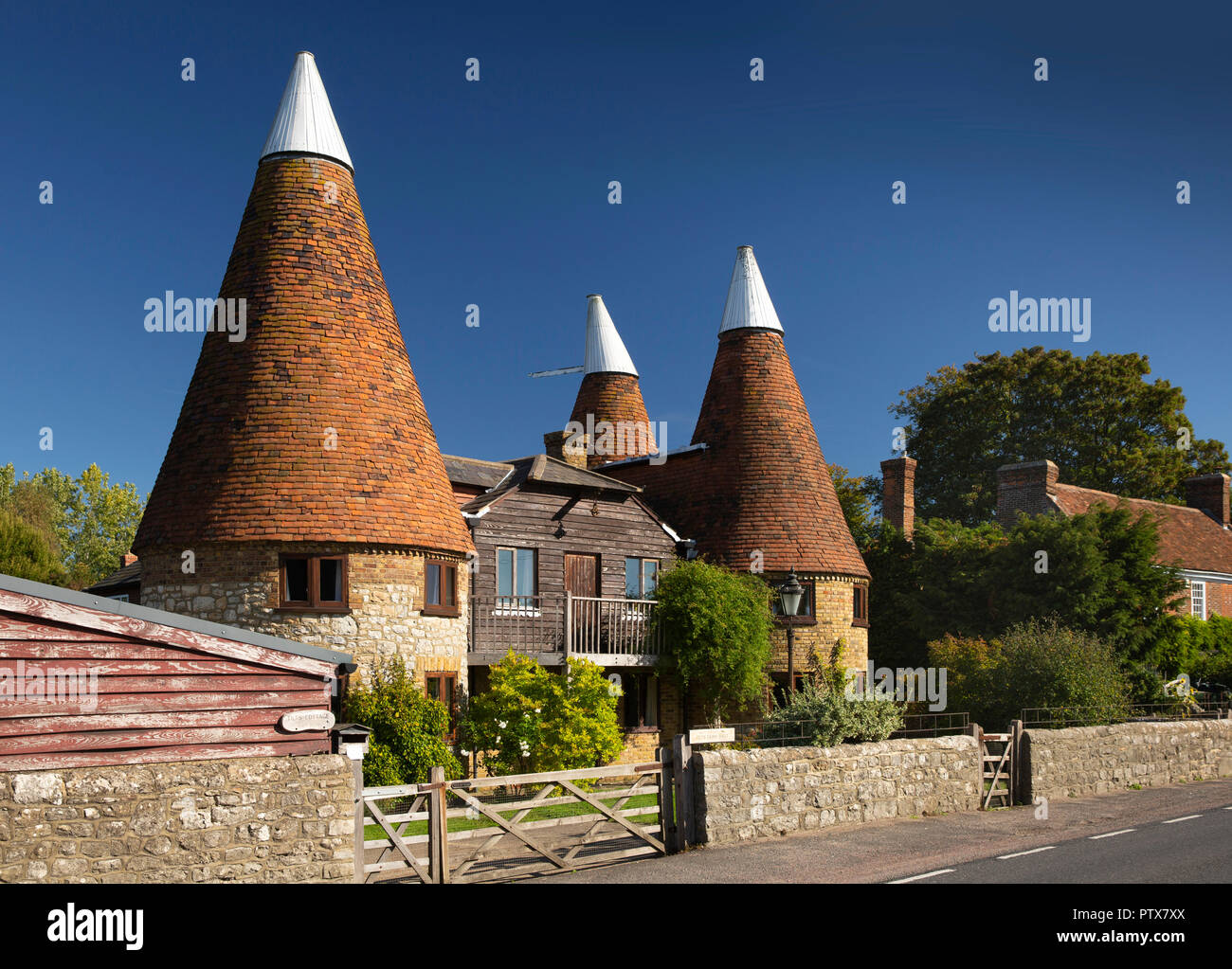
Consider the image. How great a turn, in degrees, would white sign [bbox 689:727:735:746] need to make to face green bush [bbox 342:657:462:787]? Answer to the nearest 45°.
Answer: approximately 135° to its right

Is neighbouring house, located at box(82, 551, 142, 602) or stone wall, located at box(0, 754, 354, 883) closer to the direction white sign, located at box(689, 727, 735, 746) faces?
the stone wall

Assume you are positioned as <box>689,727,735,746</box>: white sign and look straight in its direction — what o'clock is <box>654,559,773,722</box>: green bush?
The green bush is roughly at 6 o'clock from the white sign.

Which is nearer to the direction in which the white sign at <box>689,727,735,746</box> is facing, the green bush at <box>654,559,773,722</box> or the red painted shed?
the red painted shed

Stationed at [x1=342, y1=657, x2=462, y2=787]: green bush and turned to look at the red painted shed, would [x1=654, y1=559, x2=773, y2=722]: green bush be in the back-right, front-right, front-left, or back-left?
back-left

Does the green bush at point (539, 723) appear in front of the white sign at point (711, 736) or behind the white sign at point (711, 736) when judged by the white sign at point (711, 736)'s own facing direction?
behind

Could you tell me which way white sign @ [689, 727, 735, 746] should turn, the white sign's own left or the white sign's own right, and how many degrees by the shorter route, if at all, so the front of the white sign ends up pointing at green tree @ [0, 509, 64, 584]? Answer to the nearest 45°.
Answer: approximately 135° to the white sign's own right

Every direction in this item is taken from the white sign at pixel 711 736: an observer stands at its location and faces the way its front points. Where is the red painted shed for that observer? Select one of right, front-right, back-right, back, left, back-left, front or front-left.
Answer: front-right

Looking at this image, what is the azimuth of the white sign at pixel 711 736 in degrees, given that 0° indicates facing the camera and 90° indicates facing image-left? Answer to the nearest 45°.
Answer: approximately 0°

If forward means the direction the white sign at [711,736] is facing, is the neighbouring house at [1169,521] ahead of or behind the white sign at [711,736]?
behind

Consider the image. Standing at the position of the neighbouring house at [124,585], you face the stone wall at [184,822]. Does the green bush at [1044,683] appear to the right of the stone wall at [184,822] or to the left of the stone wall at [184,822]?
left
